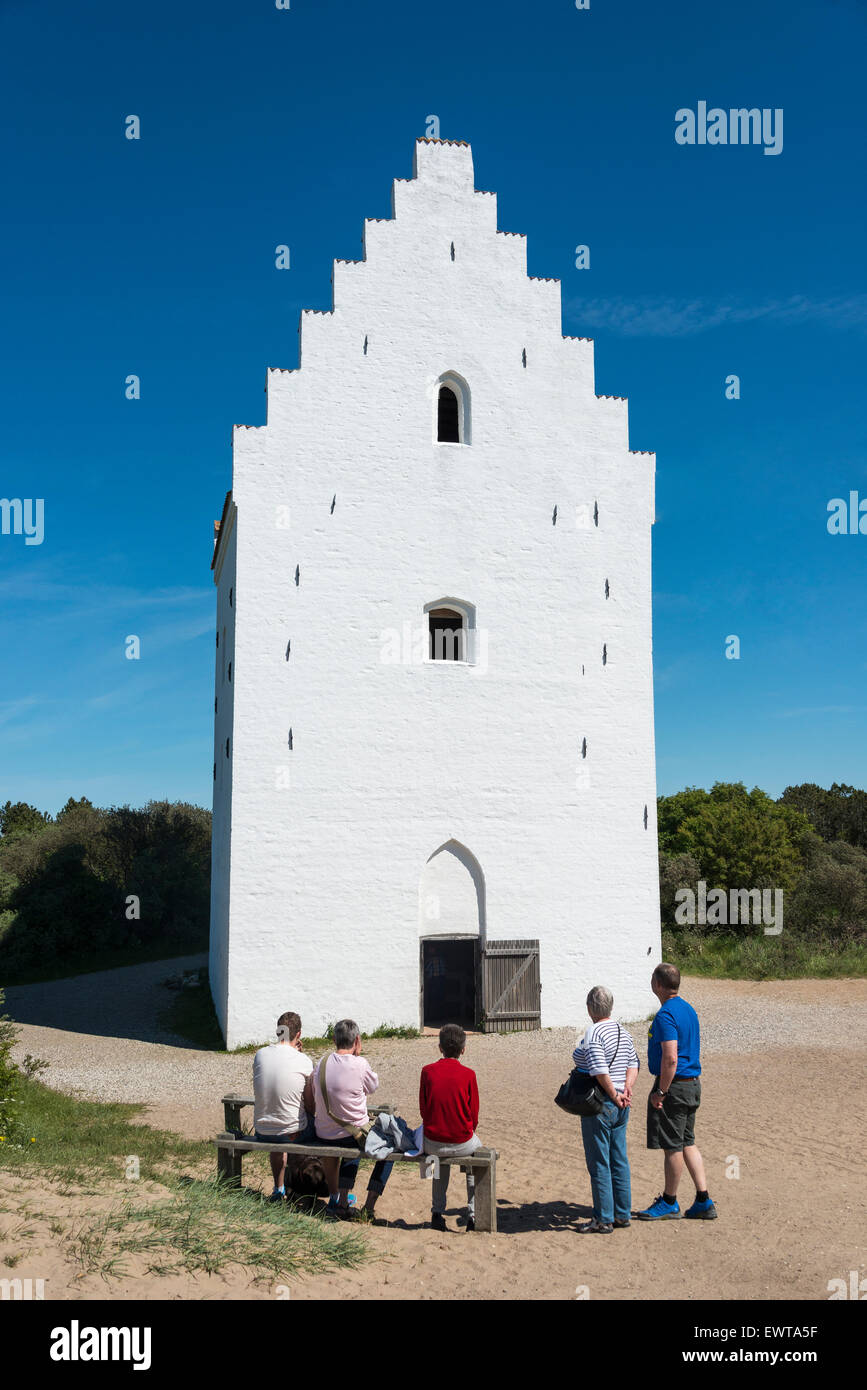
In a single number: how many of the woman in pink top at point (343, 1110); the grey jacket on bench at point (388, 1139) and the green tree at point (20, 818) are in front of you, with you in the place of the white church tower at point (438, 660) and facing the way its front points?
2

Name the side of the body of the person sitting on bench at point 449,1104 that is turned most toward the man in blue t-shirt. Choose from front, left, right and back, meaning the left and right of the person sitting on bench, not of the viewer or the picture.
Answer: right

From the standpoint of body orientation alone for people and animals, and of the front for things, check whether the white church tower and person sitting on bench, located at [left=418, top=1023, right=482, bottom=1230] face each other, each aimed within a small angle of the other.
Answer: yes

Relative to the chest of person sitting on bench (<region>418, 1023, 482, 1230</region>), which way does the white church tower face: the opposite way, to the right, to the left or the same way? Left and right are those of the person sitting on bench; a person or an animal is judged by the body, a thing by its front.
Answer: the opposite way

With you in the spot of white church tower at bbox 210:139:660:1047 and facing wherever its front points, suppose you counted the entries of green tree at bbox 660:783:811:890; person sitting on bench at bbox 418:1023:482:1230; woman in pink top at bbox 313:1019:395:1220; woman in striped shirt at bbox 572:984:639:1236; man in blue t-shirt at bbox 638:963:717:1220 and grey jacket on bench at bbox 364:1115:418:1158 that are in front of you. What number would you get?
5

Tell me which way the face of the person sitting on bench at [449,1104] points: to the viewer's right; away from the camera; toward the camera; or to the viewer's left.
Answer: away from the camera

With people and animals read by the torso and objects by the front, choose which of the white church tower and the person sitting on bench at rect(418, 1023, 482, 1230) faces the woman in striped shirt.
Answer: the white church tower

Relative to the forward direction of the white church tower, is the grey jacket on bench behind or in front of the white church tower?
in front

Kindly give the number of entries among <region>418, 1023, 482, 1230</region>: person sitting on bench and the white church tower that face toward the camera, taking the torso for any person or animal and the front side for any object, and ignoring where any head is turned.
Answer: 1

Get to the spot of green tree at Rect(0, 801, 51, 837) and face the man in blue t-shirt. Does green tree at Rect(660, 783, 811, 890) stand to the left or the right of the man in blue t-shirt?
left

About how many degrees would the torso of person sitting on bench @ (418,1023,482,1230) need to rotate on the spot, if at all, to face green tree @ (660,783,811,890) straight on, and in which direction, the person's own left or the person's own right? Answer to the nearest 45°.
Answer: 0° — they already face it

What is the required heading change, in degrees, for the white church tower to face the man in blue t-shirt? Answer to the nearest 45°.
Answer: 0° — it already faces them

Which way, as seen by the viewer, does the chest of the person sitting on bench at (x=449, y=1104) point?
away from the camera

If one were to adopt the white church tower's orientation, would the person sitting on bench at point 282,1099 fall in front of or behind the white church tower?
in front
